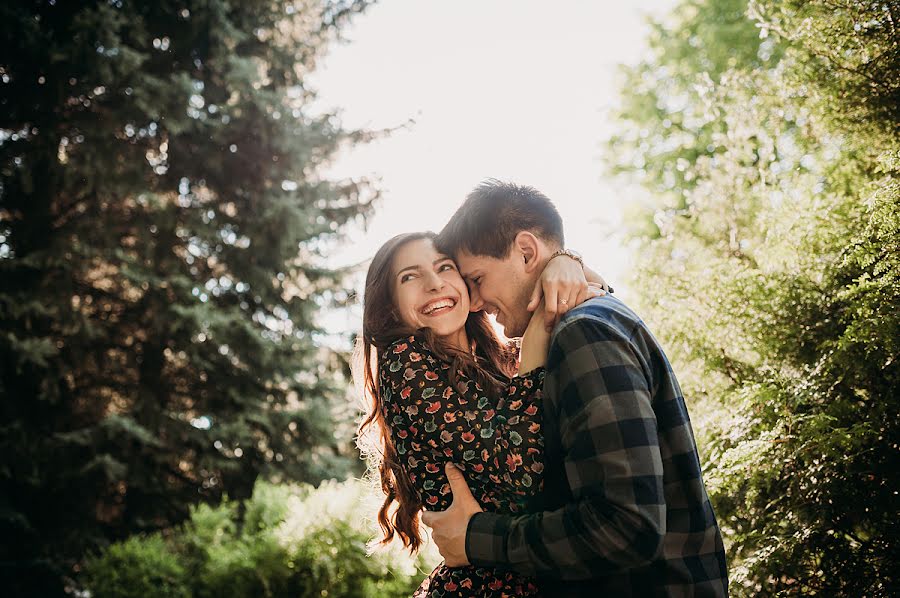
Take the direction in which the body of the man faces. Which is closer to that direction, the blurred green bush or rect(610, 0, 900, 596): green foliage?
the blurred green bush

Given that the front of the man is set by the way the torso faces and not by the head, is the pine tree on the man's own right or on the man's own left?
on the man's own right

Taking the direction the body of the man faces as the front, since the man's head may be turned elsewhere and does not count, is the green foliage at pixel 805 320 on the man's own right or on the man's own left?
on the man's own right

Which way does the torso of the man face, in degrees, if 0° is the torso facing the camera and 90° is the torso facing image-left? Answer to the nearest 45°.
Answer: approximately 90°
